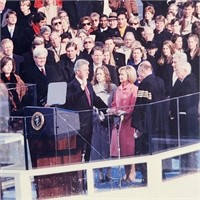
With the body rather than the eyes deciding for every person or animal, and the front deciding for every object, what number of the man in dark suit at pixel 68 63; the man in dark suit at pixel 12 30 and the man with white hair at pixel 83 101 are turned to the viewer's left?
0

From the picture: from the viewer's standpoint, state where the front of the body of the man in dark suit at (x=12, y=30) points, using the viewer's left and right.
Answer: facing the viewer

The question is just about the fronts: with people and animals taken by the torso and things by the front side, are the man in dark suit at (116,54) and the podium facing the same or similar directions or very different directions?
same or similar directions

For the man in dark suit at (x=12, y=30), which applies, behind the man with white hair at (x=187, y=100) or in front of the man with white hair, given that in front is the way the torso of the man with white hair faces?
in front

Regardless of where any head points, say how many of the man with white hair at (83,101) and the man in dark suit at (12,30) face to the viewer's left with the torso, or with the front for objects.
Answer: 0

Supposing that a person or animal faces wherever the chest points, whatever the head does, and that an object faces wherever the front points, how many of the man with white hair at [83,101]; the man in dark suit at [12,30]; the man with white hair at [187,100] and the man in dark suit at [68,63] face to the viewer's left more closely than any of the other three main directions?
1

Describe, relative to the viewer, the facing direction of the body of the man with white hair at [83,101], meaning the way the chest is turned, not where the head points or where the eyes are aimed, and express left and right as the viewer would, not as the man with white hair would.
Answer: facing the viewer and to the right of the viewer

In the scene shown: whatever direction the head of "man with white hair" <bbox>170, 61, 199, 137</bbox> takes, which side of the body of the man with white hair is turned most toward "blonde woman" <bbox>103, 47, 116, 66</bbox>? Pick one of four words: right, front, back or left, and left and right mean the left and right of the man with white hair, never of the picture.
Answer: right

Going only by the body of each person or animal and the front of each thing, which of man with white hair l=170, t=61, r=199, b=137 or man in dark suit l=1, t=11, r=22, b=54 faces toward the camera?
the man in dark suit

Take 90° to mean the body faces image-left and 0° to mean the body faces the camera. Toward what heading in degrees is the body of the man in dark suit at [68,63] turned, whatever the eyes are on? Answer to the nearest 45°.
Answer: approximately 315°

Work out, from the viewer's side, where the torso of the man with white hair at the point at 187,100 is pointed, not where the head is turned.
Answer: to the viewer's left

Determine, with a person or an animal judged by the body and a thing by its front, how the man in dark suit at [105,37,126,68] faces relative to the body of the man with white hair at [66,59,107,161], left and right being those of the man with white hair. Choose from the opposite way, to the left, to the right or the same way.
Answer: to the right

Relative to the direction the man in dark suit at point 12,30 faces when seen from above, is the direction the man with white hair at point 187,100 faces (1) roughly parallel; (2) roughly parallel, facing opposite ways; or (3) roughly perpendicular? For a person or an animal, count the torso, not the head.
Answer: roughly perpendicular

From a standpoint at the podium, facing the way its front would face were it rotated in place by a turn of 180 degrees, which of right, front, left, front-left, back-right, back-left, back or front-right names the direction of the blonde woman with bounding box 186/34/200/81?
front-right

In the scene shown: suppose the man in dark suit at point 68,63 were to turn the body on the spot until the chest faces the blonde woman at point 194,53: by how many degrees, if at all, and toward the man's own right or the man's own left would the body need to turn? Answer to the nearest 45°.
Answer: approximately 45° to the man's own left

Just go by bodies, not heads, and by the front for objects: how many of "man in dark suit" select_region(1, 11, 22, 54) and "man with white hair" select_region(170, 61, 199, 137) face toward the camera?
1
